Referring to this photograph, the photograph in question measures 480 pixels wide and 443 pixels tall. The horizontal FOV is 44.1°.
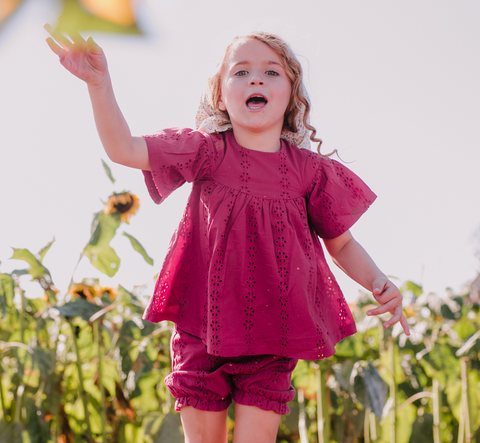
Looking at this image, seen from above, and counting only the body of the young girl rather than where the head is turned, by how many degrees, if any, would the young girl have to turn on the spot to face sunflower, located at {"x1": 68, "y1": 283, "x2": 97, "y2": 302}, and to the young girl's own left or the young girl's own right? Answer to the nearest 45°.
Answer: approximately 135° to the young girl's own right

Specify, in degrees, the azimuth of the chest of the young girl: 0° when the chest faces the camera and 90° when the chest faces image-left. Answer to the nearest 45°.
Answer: approximately 0°

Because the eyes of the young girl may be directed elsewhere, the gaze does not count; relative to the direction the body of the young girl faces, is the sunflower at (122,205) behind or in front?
behind

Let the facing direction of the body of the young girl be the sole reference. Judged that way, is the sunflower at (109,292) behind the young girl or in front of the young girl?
behind
